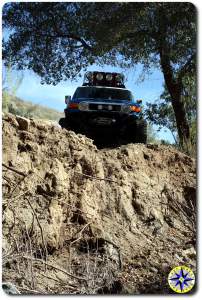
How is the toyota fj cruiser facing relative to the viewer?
toward the camera

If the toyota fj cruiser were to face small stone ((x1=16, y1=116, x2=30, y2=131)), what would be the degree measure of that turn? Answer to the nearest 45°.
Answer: approximately 45° to its right

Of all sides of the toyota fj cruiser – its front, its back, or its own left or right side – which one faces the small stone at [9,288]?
front
